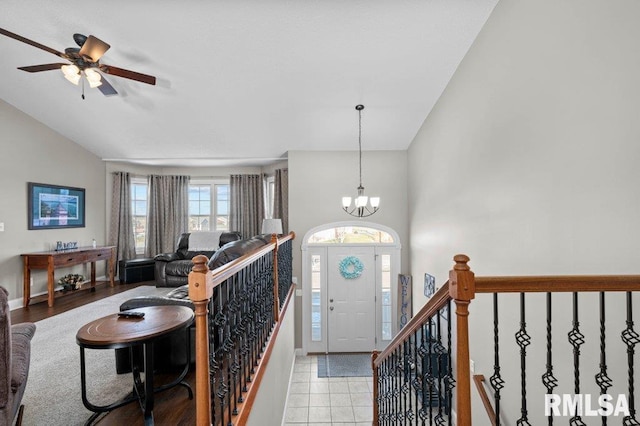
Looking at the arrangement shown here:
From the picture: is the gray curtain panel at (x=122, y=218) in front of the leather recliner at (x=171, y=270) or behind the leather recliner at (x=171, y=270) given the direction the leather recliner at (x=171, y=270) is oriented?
behind

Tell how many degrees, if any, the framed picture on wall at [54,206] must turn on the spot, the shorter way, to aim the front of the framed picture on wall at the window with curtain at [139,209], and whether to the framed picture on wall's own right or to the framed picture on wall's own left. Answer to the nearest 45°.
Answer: approximately 90° to the framed picture on wall's own left

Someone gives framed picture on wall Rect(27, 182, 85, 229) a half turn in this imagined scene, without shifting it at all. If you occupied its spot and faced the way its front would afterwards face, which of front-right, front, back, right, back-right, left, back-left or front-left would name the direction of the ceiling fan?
back-left

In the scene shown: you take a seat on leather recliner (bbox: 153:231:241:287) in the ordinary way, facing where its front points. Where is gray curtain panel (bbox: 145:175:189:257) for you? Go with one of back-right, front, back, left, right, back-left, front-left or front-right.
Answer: back

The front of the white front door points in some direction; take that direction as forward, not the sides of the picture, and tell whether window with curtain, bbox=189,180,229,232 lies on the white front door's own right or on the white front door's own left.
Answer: on the white front door's own right

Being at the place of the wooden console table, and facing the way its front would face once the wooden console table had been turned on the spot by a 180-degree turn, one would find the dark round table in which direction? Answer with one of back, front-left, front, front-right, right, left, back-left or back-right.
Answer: back-left

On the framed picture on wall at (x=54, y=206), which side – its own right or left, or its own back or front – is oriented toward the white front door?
front

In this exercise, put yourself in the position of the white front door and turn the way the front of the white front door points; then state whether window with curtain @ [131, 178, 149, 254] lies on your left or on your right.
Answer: on your right

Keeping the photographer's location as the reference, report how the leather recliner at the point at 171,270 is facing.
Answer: facing the viewer

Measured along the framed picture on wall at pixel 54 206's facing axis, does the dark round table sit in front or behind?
in front

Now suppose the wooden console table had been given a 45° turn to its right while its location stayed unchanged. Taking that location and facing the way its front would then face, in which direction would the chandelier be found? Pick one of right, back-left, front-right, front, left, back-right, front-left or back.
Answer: front-left

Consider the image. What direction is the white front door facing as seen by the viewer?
toward the camera

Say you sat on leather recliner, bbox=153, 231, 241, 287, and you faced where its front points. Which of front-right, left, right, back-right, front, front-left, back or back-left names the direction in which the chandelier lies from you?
front-left

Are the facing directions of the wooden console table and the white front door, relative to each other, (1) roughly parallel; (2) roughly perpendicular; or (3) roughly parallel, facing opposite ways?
roughly perpendicular

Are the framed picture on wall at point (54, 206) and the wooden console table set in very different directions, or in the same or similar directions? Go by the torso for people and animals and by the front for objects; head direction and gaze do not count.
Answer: same or similar directions

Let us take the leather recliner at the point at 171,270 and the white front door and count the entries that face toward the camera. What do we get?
2

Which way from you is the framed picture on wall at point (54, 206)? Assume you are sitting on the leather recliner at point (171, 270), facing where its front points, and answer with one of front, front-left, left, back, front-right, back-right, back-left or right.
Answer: right

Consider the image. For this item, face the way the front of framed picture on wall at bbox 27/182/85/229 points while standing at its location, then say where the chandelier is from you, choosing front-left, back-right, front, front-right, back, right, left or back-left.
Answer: front

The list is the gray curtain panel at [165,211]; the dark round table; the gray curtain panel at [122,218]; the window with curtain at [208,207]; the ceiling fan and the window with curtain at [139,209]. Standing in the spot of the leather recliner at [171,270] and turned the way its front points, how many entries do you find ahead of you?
2
